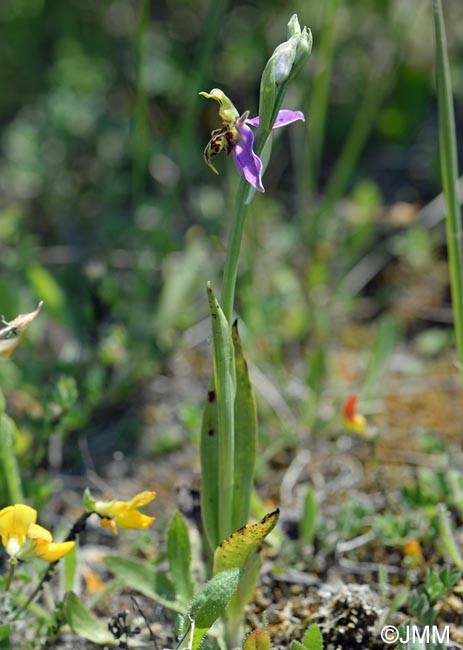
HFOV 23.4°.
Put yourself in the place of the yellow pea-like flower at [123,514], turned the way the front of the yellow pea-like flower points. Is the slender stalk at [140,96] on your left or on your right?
on your left

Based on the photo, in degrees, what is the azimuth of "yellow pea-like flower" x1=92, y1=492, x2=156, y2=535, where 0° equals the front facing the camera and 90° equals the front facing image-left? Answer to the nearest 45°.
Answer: approximately 270°

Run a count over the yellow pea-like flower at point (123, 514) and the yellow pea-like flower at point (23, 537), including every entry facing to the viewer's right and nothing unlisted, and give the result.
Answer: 2

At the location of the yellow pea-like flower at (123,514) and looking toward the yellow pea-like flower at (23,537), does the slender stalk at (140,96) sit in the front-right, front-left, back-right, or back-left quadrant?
back-right
